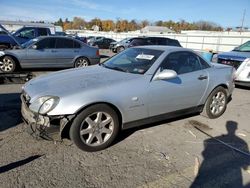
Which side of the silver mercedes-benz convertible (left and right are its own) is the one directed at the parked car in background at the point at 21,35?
right

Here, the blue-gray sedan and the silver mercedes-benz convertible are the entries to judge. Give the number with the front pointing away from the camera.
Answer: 0

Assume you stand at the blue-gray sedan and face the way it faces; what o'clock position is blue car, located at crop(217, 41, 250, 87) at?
The blue car is roughly at 7 o'clock from the blue-gray sedan.

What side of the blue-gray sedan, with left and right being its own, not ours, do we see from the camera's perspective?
left

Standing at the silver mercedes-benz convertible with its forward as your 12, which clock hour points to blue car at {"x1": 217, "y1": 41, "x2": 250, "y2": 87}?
The blue car is roughly at 6 o'clock from the silver mercedes-benz convertible.

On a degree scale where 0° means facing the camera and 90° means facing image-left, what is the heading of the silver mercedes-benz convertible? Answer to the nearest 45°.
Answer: approximately 45°

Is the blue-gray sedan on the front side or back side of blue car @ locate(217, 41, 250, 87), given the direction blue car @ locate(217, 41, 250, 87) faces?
on the front side

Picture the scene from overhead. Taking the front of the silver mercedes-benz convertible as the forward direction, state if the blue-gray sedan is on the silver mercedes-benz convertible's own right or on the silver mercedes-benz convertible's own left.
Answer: on the silver mercedes-benz convertible's own right

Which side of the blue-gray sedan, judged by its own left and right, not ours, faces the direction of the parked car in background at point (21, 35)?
right

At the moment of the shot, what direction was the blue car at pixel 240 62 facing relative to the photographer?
facing the viewer and to the left of the viewer
